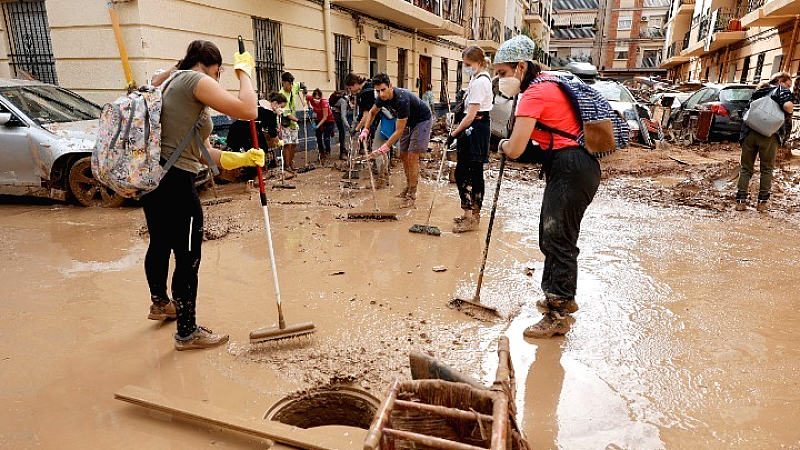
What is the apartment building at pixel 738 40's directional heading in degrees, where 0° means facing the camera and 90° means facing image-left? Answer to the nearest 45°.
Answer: approximately 45°

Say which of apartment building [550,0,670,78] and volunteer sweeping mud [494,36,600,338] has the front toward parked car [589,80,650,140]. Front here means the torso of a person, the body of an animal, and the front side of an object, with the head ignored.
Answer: the apartment building

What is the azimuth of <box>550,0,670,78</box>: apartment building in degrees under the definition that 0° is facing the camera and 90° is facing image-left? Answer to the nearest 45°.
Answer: approximately 0°

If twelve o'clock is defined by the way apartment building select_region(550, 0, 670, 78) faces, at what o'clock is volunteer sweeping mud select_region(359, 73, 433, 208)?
The volunteer sweeping mud is roughly at 12 o'clock from the apartment building.

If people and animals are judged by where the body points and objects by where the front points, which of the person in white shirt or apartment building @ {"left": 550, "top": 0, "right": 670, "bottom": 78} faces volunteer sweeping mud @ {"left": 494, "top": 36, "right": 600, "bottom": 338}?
the apartment building

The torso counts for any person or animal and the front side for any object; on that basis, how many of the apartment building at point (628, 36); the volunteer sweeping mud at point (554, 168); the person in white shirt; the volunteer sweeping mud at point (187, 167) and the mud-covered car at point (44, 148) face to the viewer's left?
2

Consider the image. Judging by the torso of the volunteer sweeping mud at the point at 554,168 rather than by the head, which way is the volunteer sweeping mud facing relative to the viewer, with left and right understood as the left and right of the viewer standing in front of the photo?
facing to the left of the viewer

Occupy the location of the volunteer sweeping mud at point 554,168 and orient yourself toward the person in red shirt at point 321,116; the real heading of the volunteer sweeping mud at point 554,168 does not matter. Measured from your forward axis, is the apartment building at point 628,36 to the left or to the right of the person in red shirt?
right

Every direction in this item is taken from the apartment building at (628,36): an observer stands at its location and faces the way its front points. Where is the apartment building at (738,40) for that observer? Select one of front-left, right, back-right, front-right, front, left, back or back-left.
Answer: front

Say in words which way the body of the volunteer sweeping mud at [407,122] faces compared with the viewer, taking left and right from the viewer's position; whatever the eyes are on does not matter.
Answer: facing the viewer and to the left of the viewer

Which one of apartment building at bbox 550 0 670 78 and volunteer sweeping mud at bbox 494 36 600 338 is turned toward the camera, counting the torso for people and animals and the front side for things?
the apartment building

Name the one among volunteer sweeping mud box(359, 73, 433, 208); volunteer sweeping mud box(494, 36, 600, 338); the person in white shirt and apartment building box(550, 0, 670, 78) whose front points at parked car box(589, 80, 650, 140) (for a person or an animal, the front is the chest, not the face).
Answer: the apartment building

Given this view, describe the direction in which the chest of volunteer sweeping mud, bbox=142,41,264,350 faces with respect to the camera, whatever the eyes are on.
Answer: to the viewer's right

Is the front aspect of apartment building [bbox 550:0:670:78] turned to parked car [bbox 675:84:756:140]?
yes

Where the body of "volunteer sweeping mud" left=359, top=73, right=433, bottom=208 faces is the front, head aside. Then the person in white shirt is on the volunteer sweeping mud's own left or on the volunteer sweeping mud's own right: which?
on the volunteer sweeping mud's own left
